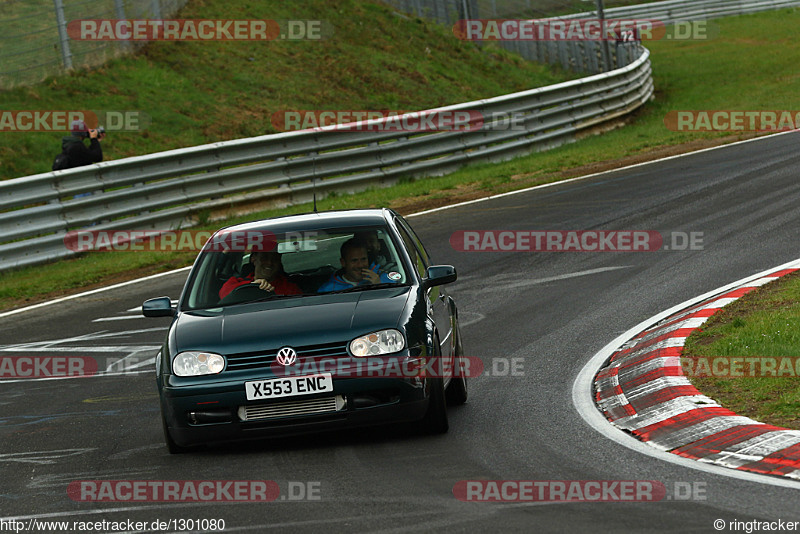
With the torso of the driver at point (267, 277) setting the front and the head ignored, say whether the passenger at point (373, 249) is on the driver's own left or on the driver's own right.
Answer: on the driver's own left

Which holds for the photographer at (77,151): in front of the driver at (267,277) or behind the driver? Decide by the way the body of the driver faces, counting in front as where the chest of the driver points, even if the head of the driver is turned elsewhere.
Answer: behind

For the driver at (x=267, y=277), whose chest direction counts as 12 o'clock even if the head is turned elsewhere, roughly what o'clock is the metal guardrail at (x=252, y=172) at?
The metal guardrail is roughly at 6 o'clock from the driver.
